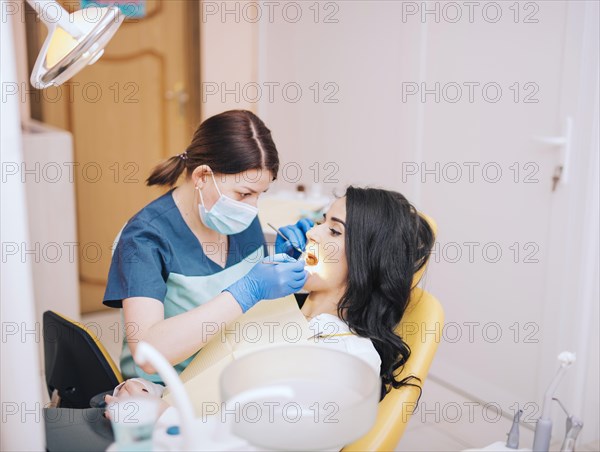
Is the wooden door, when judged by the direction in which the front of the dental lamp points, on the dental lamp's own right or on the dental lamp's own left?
on the dental lamp's own left

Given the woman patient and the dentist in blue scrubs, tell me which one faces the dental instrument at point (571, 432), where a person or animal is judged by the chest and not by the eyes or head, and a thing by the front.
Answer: the dentist in blue scrubs

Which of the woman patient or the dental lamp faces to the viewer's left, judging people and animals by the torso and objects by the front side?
the woman patient

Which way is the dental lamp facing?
to the viewer's right

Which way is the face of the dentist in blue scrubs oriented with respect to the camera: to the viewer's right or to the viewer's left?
to the viewer's right

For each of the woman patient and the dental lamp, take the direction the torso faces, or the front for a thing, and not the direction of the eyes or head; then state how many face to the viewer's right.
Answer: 1

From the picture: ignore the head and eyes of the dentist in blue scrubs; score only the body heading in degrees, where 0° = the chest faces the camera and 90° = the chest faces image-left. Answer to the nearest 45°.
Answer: approximately 315°

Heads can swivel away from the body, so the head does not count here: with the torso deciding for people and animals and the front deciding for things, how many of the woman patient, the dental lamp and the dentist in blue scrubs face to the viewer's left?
1

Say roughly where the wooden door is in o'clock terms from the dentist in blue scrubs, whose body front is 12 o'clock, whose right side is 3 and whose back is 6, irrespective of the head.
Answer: The wooden door is roughly at 7 o'clock from the dentist in blue scrubs.
